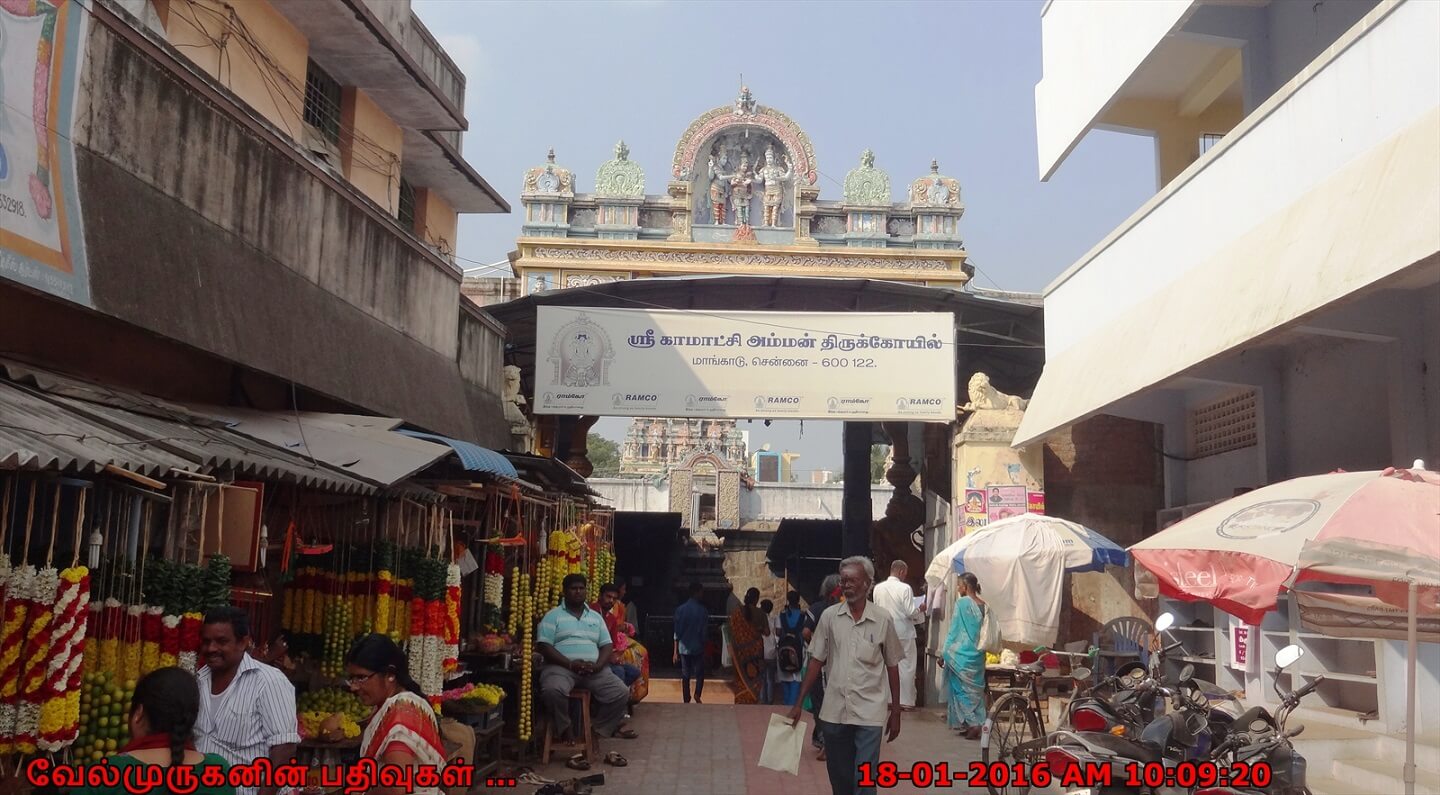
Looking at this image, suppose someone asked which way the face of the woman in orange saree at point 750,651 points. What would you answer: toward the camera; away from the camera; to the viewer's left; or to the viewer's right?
away from the camera

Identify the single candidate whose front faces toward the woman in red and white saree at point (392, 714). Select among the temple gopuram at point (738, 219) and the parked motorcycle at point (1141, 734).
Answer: the temple gopuram

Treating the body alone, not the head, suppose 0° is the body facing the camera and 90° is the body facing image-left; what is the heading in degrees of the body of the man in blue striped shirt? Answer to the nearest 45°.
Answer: approximately 45°

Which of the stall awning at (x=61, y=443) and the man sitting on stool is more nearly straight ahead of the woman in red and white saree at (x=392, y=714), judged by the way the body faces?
the stall awning

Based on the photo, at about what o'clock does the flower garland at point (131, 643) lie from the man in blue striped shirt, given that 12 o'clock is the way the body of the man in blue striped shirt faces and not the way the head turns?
The flower garland is roughly at 3 o'clock from the man in blue striped shirt.

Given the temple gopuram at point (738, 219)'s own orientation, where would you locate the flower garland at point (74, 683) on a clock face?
The flower garland is roughly at 12 o'clock from the temple gopuram.

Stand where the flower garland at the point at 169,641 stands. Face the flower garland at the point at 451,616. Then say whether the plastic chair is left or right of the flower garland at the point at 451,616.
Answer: right

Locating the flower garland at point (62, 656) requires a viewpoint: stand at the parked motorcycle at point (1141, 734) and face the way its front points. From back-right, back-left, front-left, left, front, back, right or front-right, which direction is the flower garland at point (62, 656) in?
back

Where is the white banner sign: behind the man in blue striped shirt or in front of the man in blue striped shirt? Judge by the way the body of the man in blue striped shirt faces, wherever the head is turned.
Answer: behind
